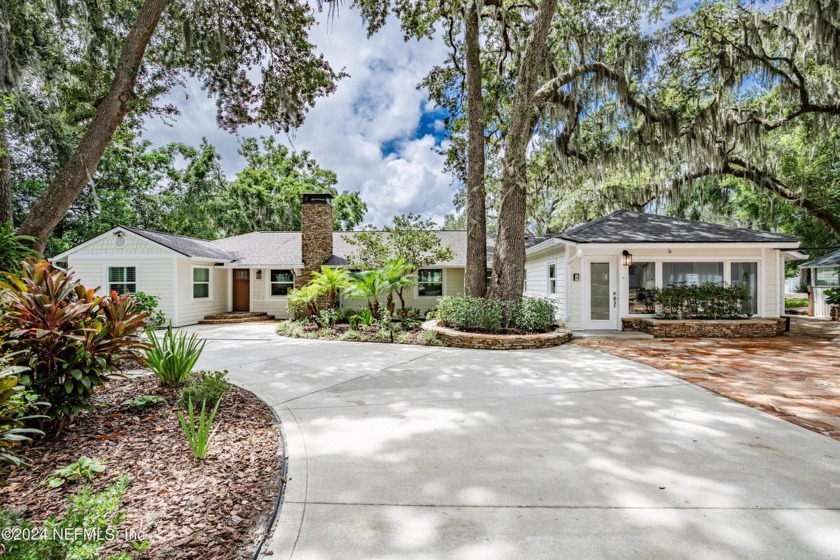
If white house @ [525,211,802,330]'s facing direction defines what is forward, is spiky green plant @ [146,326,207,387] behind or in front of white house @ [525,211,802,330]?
in front

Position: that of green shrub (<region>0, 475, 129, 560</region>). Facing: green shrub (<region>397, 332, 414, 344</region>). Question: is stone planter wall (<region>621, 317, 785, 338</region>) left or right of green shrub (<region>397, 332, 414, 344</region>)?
right

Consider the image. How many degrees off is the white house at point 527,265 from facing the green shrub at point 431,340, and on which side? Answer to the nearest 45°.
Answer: approximately 45° to its right

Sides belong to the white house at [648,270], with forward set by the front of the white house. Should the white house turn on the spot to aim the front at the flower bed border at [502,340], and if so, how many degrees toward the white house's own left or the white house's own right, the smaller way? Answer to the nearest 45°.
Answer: approximately 45° to the white house's own right

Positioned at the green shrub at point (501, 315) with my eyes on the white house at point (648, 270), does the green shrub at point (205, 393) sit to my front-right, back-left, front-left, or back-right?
back-right

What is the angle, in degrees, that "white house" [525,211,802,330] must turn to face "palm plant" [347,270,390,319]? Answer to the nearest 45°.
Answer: approximately 45° to its right

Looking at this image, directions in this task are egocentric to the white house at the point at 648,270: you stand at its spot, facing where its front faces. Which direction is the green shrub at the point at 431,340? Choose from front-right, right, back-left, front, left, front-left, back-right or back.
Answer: front-right

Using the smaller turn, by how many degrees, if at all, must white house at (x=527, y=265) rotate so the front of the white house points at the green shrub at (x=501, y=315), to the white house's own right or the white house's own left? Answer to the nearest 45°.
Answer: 0° — it already faces it

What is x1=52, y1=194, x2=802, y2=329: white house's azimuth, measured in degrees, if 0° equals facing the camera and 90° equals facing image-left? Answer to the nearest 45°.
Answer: approximately 0°

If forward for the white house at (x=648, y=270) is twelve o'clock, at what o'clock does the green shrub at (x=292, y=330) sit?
The green shrub is roughly at 2 o'clock from the white house.
